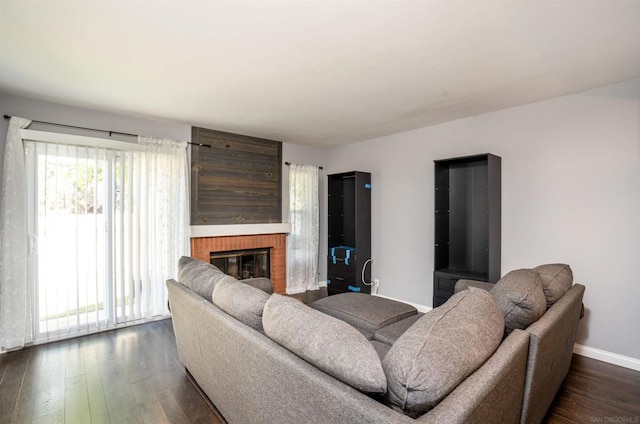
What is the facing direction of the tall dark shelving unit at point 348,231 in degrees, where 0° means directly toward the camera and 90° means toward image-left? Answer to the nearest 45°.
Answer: approximately 45°

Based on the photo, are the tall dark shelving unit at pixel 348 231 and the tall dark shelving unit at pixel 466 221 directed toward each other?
no

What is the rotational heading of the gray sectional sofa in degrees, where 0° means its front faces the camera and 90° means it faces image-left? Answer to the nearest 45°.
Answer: approximately 225°

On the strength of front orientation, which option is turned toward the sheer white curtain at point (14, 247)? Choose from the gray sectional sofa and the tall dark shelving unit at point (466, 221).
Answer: the tall dark shelving unit

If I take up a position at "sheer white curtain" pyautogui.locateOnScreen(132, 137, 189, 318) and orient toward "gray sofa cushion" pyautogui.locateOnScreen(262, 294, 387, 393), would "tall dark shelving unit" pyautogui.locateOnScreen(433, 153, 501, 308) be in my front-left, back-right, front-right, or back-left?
front-left

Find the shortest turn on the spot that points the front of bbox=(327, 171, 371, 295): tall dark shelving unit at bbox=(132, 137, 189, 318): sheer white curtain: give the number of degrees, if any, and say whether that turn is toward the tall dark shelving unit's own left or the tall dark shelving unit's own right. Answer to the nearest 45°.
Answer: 0° — it already faces it

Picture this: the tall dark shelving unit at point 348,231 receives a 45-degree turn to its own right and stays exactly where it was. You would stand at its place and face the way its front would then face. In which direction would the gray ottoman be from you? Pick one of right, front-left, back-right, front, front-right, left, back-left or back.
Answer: left

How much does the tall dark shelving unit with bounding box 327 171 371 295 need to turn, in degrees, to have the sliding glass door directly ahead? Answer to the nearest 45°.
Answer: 0° — it already faces it

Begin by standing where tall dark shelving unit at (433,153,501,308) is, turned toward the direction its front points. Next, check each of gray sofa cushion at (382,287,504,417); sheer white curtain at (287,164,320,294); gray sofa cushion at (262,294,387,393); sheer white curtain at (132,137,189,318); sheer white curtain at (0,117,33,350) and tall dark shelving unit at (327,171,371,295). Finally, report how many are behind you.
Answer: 0

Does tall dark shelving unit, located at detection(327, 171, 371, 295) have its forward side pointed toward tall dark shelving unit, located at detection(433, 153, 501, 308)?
no

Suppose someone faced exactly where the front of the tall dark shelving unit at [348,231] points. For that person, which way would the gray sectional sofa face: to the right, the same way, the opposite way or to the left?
the opposite way

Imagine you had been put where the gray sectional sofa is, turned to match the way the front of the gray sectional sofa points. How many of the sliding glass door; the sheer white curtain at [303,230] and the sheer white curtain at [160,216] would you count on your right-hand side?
0

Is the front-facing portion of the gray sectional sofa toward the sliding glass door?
no

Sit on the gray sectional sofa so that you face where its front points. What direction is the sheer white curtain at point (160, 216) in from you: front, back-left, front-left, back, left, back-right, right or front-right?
left

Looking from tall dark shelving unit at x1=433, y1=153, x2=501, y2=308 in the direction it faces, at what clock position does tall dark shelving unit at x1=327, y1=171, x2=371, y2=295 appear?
tall dark shelving unit at x1=327, y1=171, x2=371, y2=295 is roughly at 2 o'clock from tall dark shelving unit at x1=433, y1=153, x2=501, y2=308.

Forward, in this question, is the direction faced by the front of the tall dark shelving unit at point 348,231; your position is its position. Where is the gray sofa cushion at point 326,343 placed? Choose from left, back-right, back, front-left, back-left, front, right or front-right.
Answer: front-left

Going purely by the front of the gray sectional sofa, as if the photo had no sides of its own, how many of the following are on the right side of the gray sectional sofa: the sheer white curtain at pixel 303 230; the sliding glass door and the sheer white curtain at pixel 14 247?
0

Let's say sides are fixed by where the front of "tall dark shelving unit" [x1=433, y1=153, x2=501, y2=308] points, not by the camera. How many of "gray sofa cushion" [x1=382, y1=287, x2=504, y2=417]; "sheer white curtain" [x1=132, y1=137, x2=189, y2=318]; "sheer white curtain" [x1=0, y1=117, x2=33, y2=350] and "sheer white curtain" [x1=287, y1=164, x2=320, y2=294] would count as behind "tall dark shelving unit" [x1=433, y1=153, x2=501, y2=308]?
0

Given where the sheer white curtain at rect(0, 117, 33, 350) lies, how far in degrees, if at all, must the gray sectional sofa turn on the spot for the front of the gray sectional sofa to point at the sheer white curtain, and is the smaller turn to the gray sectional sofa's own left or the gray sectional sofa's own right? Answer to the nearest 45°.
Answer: approximately 135° to the gray sectional sofa's own left

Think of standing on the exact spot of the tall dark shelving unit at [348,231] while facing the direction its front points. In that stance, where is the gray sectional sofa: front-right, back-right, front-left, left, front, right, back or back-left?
front-left
